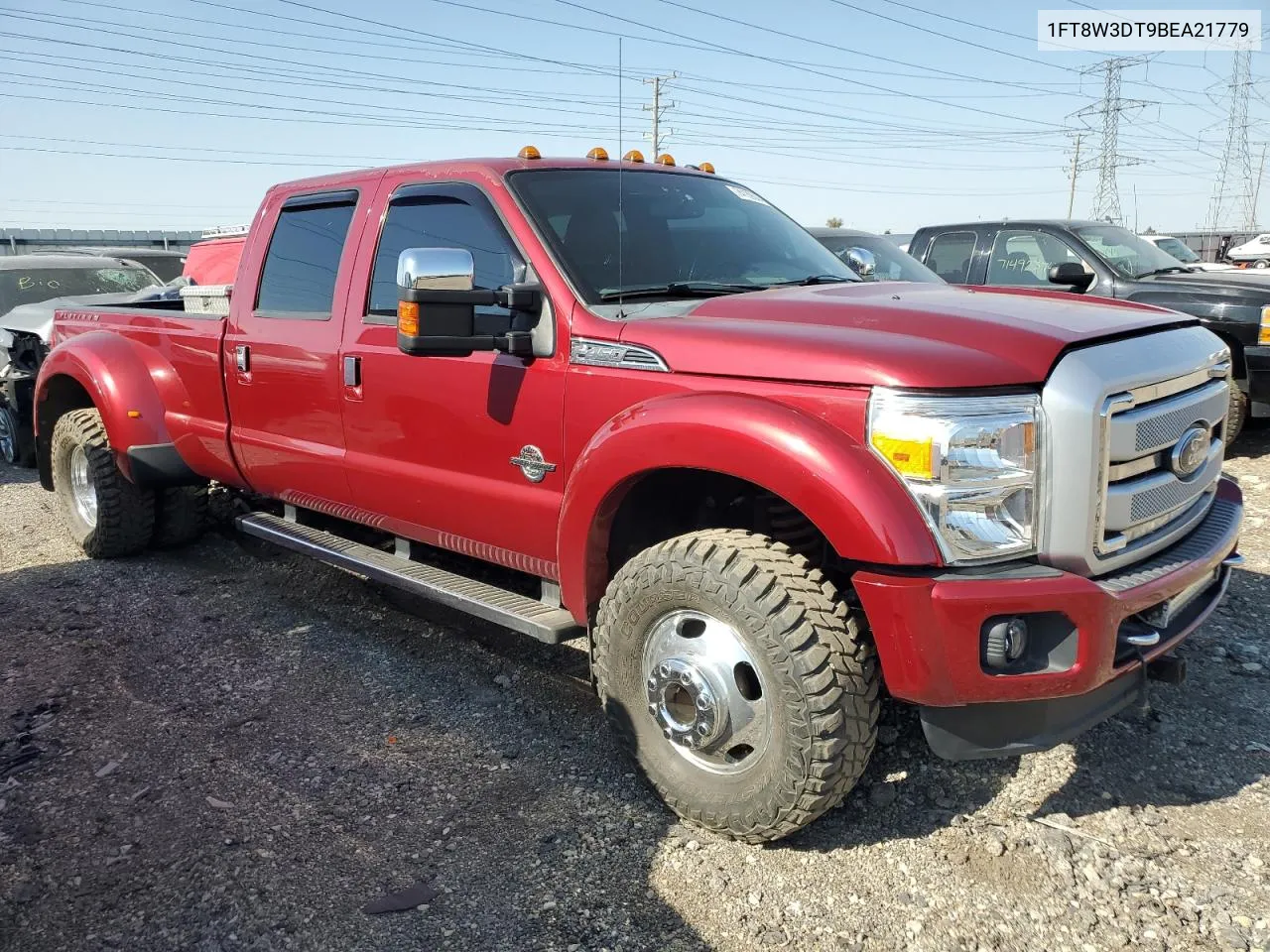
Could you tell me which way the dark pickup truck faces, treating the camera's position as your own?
facing the viewer and to the right of the viewer

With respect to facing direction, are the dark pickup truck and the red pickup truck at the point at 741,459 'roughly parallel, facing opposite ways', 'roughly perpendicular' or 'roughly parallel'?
roughly parallel

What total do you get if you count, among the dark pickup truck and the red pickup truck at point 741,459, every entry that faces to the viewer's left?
0

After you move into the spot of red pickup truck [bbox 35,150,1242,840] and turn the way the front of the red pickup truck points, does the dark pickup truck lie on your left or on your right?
on your left

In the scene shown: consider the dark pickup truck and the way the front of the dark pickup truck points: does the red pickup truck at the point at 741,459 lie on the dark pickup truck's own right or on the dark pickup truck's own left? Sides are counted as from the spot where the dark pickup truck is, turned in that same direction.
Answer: on the dark pickup truck's own right
